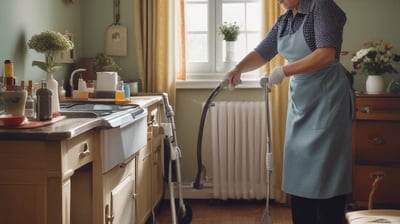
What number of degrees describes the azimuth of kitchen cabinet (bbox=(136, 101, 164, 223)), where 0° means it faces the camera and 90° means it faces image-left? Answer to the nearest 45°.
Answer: approximately 270°

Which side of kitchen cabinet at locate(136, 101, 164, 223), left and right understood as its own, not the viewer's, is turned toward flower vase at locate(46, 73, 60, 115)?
right

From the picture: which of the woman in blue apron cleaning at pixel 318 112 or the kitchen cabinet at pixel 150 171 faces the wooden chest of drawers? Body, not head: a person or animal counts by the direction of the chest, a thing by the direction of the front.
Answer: the kitchen cabinet

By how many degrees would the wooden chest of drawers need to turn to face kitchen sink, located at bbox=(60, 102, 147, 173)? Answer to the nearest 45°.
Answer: approximately 45° to its right

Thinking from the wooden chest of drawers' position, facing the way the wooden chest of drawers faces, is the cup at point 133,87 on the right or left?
on its right

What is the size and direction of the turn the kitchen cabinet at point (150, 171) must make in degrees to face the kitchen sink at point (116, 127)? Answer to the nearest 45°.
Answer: approximately 90° to its right

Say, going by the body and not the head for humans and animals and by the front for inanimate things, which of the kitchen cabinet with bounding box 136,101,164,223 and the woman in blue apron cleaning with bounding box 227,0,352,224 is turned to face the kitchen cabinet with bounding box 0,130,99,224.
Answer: the woman in blue apron cleaning

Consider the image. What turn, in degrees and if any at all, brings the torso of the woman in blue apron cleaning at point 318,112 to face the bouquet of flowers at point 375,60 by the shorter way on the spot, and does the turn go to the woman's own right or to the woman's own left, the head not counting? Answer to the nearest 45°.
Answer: approximately 135° to the woman's own right

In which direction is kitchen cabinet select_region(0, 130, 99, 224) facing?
to the viewer's right
